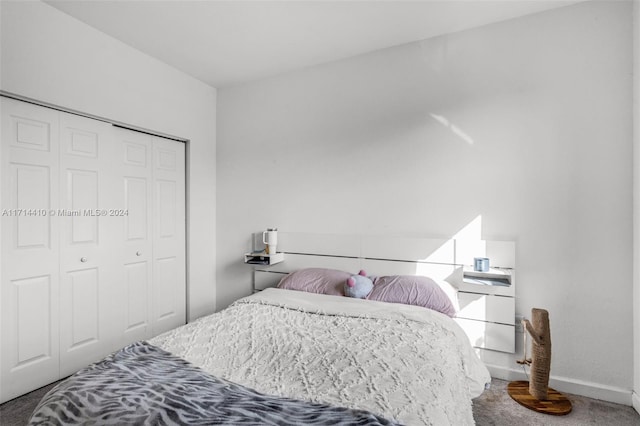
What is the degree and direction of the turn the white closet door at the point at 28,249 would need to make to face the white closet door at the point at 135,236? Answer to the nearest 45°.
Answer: approximately 90° to its left

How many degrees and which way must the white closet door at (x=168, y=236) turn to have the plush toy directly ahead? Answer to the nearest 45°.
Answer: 0° — it already faces it

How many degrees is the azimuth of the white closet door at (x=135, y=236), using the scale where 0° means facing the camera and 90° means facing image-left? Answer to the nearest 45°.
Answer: approximately 315°

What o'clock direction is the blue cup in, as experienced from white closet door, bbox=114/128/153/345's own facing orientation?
The blue cup is roughly at 12 o'clock from the white closet door.

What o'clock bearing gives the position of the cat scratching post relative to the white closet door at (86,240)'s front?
The cat scratching post is roughly at 12 o'clock from the white closet door.

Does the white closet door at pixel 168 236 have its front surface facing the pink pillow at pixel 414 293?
yes

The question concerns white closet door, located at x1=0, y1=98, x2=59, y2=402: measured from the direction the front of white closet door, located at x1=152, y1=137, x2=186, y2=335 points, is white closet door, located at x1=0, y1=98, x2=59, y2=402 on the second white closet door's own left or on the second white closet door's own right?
on the second white closet door's own right

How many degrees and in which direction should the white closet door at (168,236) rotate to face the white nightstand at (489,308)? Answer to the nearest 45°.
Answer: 0° — it already faces it

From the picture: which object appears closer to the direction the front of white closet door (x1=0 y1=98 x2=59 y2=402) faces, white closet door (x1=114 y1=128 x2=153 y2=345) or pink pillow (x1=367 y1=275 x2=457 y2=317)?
the pink pillow
